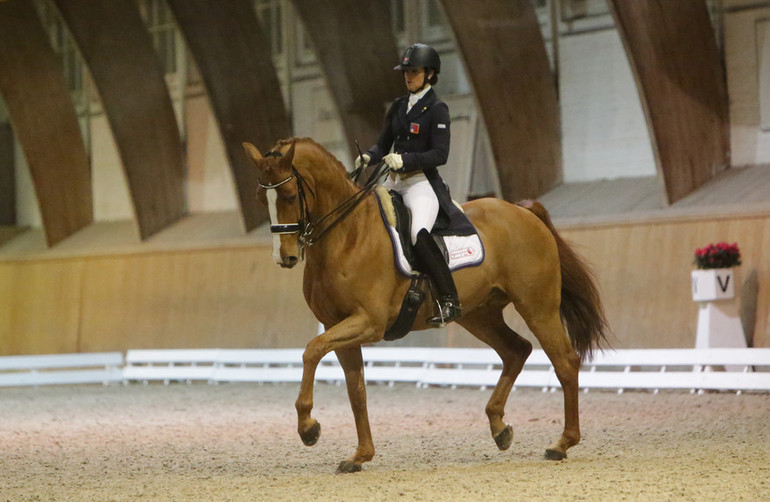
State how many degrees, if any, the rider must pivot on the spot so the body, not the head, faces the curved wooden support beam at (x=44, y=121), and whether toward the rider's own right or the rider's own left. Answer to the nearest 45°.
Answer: approximately 90° to the rider's own right

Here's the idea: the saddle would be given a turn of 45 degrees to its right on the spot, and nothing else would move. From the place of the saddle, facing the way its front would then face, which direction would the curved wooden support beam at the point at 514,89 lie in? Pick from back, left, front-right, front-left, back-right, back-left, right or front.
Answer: right

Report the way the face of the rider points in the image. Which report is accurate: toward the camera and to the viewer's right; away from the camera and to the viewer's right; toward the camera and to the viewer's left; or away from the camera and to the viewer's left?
toward the camera and to the viewer's left

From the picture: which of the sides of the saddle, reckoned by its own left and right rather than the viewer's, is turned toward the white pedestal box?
back

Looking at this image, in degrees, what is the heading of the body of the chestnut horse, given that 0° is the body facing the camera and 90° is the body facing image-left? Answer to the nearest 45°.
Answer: approximately 45°

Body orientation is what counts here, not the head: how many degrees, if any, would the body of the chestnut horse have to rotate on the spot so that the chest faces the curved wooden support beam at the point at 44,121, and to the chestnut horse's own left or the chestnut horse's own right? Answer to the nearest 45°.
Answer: approximately 90° to the chestnut horse's own right

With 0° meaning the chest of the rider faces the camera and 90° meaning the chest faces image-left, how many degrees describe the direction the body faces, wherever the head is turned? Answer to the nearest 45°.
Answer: approximately 45°

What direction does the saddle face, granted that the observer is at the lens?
facing the viewer and to the left of the viewer

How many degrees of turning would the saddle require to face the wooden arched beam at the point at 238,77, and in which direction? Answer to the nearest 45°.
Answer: approximately 135° to its right

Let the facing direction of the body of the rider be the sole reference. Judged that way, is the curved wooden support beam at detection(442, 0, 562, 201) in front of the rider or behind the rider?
behind
